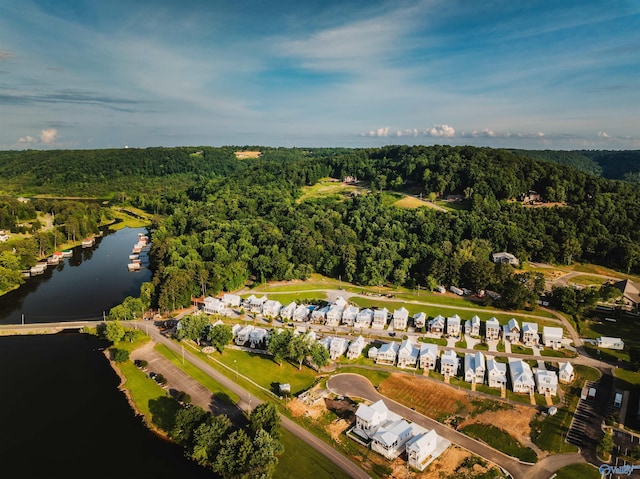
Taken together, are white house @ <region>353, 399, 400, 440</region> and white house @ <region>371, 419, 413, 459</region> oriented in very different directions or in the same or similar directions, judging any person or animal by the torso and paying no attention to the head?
same or similar directions

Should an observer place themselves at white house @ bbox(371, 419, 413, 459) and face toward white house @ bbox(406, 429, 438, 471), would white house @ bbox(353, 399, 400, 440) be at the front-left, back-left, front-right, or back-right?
back-left

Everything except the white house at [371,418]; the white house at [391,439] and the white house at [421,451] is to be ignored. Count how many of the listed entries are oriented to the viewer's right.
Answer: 0

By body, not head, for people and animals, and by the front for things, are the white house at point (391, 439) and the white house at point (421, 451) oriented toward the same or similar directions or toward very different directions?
same or similar directions
